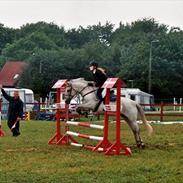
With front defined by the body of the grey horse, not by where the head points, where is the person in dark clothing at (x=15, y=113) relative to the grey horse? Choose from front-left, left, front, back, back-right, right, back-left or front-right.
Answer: front-right

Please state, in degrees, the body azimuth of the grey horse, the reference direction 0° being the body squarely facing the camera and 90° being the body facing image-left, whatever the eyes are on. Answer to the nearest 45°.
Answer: approximately 90°
